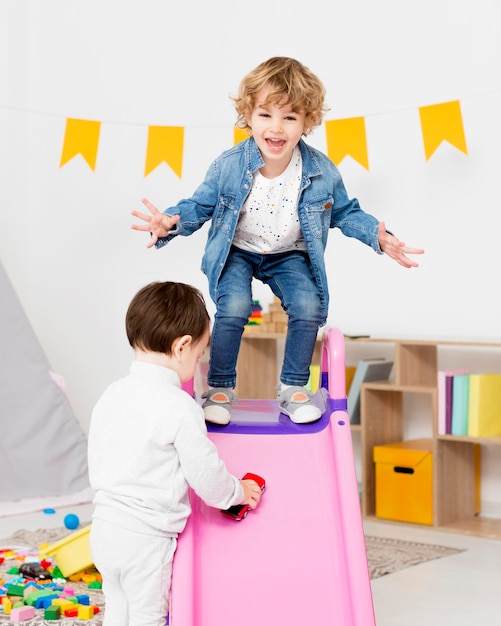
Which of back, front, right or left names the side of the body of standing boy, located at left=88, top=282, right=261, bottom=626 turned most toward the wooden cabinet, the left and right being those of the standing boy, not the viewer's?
front

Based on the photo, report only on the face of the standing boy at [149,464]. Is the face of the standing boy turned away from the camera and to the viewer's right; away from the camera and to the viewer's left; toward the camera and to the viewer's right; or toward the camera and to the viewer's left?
away from the camera and to the viewer's right

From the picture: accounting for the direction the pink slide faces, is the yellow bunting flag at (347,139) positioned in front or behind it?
behind

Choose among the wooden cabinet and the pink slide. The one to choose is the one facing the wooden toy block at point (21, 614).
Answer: the wooden cabinet

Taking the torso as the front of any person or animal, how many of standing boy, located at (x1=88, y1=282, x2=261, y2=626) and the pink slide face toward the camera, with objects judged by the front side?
1

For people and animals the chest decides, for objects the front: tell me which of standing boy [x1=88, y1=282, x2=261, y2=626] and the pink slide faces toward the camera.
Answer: the pink slide

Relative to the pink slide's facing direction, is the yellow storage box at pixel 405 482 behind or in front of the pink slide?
behind

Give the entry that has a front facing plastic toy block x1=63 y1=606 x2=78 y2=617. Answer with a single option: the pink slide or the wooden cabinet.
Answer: the wooden cabinet

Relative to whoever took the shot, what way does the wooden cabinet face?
facing the viewer and to the left of the viewer

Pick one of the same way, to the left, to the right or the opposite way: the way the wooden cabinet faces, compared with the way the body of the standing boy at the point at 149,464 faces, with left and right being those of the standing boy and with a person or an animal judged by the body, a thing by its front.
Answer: the opposite way

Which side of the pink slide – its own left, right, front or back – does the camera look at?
front

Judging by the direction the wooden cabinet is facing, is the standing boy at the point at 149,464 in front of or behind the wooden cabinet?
in front

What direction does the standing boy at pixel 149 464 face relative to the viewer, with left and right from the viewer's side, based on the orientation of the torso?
facing away from the viewer and to the right of the viewer

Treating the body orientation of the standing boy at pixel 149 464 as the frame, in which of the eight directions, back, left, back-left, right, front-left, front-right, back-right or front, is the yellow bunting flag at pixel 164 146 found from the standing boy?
front-left

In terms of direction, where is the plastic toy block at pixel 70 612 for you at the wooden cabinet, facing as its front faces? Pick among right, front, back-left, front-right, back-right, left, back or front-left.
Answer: front

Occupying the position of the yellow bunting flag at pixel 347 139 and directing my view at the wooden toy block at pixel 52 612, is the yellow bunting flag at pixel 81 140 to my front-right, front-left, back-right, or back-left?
front-right

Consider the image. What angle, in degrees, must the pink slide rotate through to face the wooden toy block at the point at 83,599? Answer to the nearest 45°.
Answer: approximately 135° to its right

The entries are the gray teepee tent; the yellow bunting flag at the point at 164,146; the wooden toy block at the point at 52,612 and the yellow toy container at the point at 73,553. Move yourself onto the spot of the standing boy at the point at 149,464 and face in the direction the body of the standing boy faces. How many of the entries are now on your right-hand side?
0
